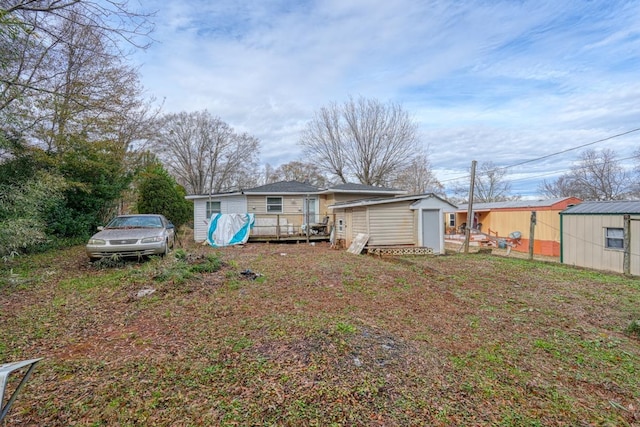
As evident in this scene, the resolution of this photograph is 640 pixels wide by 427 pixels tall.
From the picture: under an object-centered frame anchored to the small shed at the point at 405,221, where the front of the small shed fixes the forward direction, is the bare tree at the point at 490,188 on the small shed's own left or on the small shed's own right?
on the small shed's own left

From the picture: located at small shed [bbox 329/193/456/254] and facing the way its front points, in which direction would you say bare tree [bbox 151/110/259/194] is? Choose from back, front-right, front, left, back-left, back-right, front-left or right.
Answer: back

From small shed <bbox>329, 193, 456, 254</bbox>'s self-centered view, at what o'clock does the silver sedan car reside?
The silver sedan car is roughly at 3 o'clock from the small shed.

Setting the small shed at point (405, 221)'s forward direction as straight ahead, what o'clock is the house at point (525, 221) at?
the house at point (525, 221) is roughly at 9 o'clock from the small shed at point (405, 221).

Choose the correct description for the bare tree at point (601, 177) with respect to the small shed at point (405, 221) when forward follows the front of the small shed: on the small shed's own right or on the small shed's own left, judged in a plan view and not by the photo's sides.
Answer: on the small shed's own left

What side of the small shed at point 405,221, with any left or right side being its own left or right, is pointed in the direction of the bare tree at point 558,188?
left

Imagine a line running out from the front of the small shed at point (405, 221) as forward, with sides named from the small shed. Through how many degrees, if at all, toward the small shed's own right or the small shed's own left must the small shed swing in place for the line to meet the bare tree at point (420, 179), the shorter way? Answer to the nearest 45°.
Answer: approximately 135° to the small shed's own left

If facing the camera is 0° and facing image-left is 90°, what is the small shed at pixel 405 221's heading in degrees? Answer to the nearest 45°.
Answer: approximately 315°
